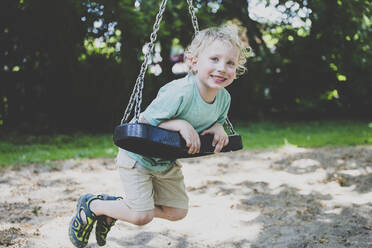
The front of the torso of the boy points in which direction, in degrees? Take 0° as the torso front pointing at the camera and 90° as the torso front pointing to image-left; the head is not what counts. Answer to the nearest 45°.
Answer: approximately 315°
